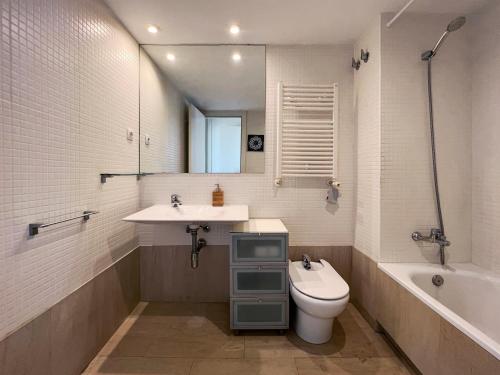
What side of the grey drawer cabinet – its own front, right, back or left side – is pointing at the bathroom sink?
right

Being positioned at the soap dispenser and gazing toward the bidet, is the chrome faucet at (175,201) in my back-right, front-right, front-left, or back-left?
back-right

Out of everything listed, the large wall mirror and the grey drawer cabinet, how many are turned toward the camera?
2

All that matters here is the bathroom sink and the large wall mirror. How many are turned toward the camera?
2

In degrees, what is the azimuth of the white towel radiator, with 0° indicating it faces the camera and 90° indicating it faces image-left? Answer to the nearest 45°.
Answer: approximately 0°

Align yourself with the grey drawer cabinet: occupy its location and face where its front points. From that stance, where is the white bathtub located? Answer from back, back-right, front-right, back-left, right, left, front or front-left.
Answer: left

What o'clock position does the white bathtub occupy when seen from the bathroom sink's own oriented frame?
The white bathtub is roughly at 10 o'clock from the bathroom sink.
